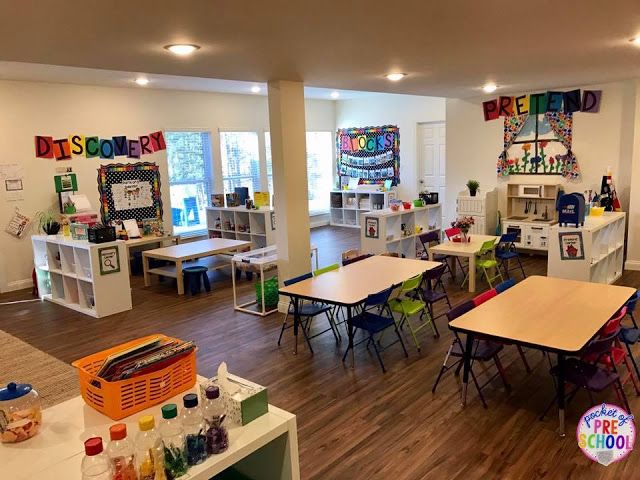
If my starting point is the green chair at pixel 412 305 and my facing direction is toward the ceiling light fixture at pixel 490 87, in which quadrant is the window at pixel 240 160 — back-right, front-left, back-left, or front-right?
front-left

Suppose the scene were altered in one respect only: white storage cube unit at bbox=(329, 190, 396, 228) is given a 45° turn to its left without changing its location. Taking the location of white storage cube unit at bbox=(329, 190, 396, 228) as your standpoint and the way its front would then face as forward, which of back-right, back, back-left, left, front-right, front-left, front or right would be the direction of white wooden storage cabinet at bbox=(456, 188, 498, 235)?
front

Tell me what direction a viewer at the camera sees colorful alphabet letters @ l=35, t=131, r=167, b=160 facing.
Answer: facing the viewer

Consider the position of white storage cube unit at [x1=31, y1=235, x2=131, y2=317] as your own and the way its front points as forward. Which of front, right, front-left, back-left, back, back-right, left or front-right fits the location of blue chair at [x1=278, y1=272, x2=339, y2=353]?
left

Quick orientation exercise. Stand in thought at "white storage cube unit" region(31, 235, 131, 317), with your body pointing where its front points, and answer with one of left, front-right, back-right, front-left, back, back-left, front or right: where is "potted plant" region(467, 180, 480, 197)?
back-left

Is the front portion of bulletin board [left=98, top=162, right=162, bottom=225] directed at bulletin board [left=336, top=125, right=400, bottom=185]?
no

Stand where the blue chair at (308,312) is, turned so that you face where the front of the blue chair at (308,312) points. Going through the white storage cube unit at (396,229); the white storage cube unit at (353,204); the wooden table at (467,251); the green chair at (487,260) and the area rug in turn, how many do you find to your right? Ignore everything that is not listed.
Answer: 1

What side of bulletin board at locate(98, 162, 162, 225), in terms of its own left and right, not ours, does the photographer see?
front

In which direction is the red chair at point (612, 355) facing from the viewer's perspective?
to the viewer's left

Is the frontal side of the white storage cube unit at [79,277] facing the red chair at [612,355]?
no

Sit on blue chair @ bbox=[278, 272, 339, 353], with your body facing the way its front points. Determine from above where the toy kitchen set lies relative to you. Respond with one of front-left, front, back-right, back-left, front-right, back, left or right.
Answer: left

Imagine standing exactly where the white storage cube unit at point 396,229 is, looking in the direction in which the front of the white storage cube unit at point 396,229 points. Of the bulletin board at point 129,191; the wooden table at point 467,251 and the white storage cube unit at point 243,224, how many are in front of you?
1

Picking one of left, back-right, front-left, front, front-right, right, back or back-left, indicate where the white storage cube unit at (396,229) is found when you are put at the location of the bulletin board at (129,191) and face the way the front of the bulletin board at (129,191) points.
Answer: front-left

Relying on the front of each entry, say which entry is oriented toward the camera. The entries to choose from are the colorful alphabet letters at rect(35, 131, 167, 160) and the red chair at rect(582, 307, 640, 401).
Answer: the colorful alphabet letters

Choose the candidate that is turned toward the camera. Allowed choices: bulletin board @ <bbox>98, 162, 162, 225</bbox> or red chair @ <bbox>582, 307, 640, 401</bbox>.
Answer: the bulletin board

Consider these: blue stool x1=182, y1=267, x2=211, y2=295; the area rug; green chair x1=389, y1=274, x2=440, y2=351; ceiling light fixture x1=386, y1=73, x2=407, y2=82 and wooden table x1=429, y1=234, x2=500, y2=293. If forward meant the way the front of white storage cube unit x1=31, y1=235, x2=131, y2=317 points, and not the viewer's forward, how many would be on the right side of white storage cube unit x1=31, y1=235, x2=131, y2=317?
0

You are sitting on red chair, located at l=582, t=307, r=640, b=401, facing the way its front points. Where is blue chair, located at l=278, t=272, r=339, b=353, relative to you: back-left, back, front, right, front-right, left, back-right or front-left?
front

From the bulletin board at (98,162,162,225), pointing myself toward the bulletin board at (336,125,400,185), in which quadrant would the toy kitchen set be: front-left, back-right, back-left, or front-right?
front-right
